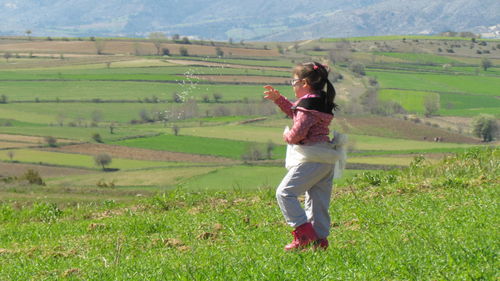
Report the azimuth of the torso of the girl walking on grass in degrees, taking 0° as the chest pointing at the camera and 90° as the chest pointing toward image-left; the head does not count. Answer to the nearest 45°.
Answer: approximately 90°

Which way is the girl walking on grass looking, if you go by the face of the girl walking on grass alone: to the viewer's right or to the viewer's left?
to the viewer's left
